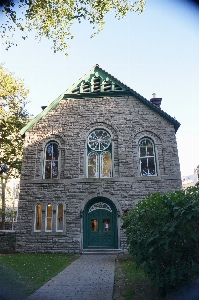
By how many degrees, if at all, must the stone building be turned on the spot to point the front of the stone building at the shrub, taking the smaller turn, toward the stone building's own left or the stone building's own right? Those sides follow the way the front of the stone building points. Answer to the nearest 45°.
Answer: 0° — it already faces it

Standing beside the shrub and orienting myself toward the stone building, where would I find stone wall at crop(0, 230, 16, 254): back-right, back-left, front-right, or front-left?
front-left

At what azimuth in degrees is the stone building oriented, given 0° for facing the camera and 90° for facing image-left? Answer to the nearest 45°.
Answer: approximately 0°

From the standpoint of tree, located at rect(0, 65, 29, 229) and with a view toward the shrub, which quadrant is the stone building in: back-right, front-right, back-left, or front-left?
front-left

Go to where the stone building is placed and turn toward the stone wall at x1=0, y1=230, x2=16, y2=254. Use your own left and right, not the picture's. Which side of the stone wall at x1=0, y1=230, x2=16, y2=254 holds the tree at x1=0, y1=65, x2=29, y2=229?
right

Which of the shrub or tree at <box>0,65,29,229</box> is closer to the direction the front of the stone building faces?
the shrub

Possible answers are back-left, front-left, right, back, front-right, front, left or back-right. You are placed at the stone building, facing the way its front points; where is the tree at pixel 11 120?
back-right

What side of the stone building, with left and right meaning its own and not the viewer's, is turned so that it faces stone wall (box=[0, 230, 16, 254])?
right

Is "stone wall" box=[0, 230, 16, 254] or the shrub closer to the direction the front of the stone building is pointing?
the shrub
